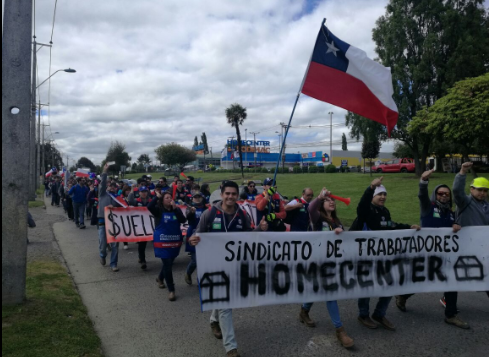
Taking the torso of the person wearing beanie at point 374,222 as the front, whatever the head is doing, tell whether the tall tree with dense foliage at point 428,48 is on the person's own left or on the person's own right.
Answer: on the person's own left

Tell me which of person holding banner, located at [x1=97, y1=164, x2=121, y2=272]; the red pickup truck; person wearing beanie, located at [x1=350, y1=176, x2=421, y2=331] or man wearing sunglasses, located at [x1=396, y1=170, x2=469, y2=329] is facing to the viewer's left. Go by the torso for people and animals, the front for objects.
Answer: the red pickup truck

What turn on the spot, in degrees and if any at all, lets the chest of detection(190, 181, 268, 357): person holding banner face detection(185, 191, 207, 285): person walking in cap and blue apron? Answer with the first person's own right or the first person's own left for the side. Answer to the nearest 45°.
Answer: approximately 180°

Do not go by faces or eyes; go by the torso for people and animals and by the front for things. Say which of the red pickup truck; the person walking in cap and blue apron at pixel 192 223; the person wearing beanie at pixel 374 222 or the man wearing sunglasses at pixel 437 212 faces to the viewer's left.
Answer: the red pickup truck

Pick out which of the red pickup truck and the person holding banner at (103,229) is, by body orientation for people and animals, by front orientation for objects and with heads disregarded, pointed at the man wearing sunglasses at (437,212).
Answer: the person holding banner

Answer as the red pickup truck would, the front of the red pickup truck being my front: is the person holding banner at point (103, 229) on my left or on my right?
on my left

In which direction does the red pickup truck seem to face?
to the viewer's left

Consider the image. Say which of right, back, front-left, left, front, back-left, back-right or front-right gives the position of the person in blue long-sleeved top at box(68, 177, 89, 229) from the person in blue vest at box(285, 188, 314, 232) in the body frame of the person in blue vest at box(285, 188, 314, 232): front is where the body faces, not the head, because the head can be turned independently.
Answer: back
